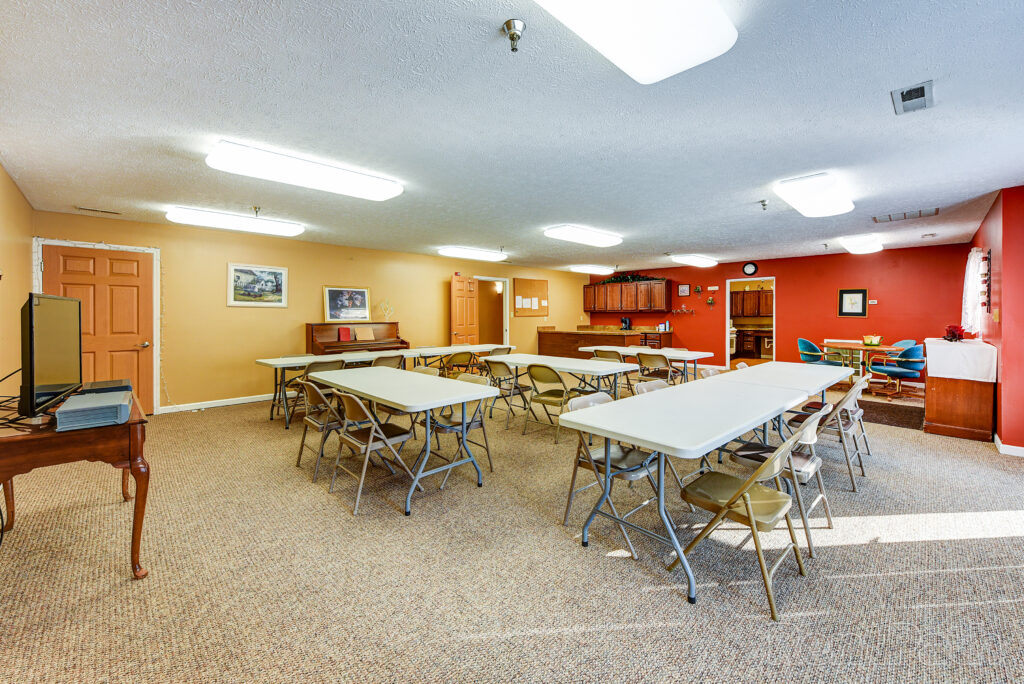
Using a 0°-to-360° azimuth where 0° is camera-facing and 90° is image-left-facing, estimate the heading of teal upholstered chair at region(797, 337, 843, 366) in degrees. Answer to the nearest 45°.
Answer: approximately 225°

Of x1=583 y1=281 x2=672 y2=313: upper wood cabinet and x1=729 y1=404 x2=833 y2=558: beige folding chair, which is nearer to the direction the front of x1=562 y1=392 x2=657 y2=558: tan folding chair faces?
the beige folding chair

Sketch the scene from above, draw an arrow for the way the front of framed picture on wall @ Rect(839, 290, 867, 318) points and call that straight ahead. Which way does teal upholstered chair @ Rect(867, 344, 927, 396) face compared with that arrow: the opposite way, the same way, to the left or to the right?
to the right

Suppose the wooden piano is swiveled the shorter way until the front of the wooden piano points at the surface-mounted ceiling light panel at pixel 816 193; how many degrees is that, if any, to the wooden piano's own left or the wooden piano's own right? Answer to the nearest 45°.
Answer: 0° — it already faces it

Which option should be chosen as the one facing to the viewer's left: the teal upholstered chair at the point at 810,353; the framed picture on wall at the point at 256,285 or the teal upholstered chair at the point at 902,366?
the teal upholstered chair at the point at 902,366

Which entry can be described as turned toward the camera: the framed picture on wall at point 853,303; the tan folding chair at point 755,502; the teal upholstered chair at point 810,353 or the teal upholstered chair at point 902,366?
the framed picture on wall
